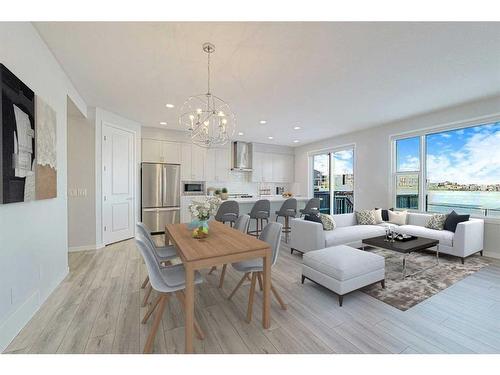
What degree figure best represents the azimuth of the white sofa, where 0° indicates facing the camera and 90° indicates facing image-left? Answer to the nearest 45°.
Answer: approximately 0°

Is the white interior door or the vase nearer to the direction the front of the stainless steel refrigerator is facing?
the vase

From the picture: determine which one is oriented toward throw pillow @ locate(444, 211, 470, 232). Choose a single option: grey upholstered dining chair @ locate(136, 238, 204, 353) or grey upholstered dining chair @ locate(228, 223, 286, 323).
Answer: grey upholstered dining chair @ locate(136, 238, 204, 353)

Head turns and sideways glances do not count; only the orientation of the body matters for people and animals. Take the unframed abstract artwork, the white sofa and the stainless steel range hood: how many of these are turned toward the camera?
2

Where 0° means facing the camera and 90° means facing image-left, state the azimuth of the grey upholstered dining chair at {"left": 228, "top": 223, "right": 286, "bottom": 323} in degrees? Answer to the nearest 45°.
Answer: approximately 45°

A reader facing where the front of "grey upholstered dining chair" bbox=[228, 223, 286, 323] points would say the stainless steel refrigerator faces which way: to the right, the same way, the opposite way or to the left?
to the left

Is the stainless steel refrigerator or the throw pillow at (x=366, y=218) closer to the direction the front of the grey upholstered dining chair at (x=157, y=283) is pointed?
the throw pillow

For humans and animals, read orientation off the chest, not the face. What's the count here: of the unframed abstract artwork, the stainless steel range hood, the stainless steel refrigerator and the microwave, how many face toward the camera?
3

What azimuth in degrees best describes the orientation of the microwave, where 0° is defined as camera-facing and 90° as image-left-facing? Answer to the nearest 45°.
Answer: approximately 0°
